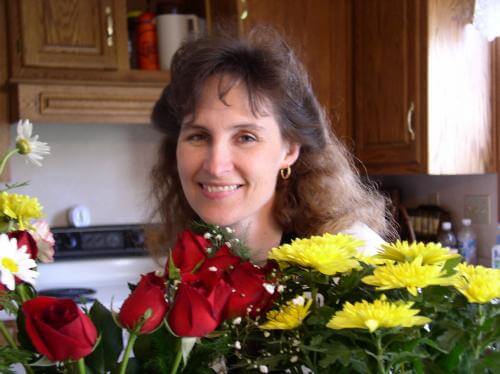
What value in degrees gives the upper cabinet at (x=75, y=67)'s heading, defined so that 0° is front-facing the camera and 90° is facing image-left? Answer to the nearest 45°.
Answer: approximately 0°

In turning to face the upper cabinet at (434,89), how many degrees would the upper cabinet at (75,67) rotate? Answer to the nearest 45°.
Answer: approximately 90° to its left

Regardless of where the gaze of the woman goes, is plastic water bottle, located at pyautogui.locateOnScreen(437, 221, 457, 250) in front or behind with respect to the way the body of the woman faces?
behind

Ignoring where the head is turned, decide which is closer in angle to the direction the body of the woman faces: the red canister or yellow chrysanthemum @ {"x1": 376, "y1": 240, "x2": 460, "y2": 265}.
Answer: the yellow chrysanthemum

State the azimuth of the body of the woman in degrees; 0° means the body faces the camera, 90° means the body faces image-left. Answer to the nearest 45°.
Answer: approximately 45°

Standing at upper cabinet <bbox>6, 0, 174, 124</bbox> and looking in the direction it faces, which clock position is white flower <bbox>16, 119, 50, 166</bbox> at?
The white flower is roughly at 12 o'clock from the upper cabinet.

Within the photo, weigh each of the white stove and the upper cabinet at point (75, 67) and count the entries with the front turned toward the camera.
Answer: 2
